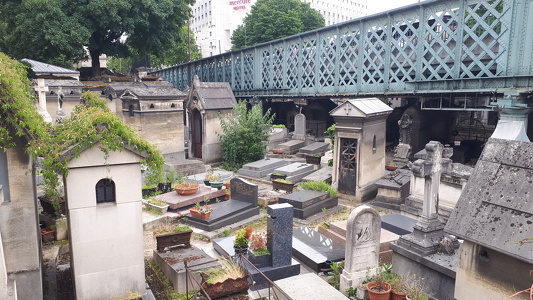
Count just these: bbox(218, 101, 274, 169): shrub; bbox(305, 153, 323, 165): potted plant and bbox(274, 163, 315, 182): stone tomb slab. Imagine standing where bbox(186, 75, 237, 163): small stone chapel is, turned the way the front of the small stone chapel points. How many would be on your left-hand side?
3

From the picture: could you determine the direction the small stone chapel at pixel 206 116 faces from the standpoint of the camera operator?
facing the viewer and to the left of the viewer

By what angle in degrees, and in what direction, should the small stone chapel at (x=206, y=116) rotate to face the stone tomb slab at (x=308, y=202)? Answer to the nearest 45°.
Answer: approximately 45° to its left

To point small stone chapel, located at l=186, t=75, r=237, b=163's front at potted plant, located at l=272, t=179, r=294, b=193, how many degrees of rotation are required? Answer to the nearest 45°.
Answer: approximately 90° to its left

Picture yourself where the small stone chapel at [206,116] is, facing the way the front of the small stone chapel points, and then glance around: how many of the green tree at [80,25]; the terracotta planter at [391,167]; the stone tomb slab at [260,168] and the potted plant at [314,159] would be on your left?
3

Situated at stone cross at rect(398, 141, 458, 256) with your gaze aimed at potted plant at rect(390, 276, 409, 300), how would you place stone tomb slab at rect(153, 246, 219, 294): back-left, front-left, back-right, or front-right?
front-right

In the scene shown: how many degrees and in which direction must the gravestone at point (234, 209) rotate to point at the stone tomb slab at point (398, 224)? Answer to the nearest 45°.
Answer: approximately 90° to its left

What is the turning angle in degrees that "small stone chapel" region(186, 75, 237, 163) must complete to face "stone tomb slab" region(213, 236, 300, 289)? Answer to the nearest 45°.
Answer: approximately 45° to its left

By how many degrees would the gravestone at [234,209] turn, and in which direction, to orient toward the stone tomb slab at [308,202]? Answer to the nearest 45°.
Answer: approximately 135° to its left

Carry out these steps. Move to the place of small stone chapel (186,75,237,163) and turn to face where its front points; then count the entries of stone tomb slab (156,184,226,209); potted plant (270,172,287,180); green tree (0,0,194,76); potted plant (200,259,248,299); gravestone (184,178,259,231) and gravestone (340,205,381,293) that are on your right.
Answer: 1

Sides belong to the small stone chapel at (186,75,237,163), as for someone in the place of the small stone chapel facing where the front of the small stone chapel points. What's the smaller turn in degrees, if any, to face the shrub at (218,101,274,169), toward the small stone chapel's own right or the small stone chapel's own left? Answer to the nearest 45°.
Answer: approximately 90° to the small stone chapel's own left

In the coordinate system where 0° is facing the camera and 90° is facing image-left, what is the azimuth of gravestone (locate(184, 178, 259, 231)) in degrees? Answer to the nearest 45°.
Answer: approximately 45°

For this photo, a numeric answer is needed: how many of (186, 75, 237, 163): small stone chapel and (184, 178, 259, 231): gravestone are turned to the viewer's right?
0

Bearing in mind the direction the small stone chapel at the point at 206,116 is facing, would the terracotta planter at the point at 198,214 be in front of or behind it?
in front

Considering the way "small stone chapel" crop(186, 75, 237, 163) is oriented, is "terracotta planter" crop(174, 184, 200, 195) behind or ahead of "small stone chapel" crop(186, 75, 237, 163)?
ahead

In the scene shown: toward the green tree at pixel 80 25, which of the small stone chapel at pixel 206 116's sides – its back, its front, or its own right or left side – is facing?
right

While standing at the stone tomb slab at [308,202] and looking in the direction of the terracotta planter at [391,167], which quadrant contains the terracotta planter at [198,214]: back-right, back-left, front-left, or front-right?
back-left

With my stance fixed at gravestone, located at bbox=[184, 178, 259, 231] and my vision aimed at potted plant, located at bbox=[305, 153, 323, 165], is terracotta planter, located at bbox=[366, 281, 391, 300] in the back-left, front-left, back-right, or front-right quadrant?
back-right

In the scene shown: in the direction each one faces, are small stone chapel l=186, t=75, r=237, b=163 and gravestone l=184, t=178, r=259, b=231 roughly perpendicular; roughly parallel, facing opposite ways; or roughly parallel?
roughly parallel
